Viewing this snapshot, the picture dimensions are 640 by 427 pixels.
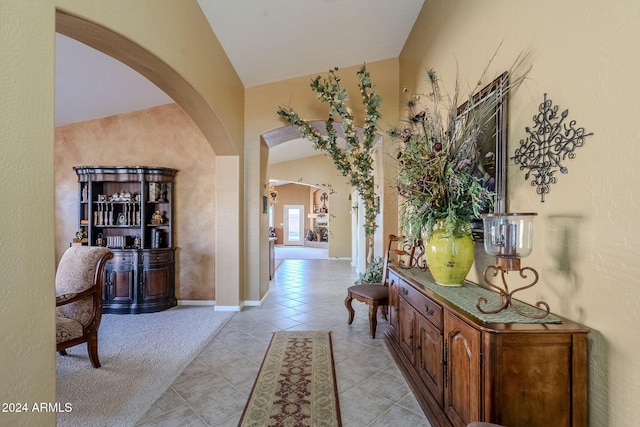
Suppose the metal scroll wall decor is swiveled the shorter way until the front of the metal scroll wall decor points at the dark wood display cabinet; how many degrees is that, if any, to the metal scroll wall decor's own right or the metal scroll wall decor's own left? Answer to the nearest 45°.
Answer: approximately 45° to the metal scroll wall decor's own right

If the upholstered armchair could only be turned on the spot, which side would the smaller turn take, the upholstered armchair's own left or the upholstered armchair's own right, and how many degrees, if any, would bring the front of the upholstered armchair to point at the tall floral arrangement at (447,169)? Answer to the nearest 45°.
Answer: approximately 90° to the upholstered armchair's own left

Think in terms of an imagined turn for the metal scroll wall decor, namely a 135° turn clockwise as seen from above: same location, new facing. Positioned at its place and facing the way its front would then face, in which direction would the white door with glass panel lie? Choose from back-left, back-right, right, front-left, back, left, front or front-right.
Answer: front-left

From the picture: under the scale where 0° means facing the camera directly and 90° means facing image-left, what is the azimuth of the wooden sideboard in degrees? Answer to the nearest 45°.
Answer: approximately 45°

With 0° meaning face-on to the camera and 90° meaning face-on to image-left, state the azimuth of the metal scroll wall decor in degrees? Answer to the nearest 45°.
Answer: approximately 45°
